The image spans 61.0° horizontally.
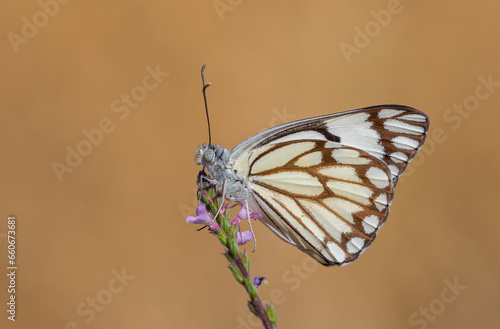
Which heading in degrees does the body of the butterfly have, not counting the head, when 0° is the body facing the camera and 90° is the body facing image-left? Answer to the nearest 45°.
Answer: approximately 90°
